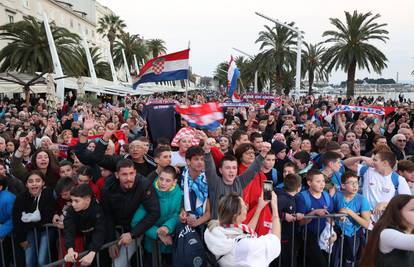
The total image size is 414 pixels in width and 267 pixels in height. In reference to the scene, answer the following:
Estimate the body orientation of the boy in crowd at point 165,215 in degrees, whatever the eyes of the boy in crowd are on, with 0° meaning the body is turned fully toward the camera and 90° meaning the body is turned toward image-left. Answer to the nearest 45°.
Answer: approximately 45°

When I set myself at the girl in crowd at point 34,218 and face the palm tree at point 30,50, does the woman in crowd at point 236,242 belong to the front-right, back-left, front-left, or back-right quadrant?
back-right

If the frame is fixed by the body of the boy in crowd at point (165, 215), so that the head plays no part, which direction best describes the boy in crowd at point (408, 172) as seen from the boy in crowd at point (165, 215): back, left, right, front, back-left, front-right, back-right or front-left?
back-left

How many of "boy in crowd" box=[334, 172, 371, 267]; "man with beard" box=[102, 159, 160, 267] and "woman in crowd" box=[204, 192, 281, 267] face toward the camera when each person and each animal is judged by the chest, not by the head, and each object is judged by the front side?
2

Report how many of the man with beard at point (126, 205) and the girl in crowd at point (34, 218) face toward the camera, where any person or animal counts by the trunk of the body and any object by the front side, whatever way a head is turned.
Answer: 2
